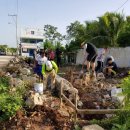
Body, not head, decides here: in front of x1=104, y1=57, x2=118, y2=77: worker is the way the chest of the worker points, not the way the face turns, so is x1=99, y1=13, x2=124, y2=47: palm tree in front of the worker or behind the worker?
behind

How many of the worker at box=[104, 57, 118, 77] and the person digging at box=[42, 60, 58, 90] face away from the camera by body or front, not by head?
0

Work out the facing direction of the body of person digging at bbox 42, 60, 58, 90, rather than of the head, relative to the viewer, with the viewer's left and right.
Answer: facing the viewer

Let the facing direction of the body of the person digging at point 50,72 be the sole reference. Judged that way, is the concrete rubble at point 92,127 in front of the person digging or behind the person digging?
in front

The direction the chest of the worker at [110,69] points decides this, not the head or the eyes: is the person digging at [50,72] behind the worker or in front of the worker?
in front

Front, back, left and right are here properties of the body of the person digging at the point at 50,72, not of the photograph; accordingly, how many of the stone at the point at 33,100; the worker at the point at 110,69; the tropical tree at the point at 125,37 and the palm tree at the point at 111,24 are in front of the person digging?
1

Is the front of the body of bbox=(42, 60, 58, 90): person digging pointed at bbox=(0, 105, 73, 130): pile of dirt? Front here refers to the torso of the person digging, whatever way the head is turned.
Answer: yes

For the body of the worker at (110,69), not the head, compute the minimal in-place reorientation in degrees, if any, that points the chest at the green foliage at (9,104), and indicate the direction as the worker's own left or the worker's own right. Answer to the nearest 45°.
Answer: approximately 45° to the worker's own left

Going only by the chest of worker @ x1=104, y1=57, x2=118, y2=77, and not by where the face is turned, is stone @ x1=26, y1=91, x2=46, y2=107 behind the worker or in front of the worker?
in front

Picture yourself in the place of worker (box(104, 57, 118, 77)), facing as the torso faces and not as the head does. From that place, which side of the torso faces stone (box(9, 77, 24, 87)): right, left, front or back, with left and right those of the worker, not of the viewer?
front

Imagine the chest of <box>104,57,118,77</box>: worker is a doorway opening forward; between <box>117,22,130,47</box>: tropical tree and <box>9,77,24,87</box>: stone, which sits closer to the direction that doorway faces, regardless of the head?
the stone

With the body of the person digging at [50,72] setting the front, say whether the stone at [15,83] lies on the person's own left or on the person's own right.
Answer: on the person's own right

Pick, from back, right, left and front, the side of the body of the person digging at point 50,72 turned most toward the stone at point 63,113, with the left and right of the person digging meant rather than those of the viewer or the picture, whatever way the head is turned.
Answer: front
